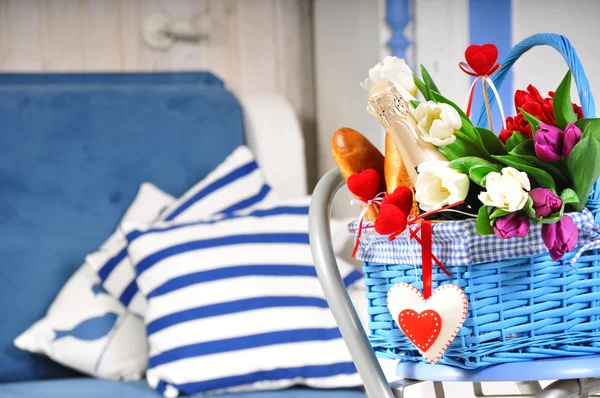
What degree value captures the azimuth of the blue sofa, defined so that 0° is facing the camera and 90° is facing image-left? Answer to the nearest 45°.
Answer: approximately 0°

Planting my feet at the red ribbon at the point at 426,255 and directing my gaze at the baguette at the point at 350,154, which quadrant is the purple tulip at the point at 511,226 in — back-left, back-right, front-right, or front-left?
back-right

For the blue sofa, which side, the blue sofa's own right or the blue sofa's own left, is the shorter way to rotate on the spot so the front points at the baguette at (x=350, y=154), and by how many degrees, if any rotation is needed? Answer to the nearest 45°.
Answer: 0° — it already faces it

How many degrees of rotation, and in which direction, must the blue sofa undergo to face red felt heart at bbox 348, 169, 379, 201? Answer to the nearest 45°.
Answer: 0° — it already faces it
